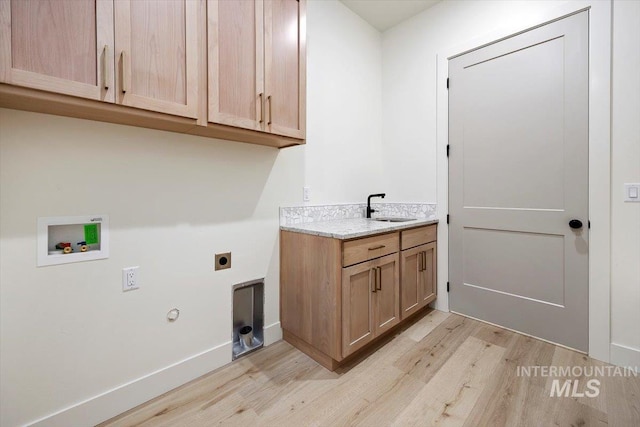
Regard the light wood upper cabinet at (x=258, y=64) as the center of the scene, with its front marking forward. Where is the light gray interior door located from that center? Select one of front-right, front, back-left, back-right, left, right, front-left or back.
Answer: front-left

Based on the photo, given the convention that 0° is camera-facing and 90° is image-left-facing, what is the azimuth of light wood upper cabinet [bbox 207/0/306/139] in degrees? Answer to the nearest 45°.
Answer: approximately 315°
